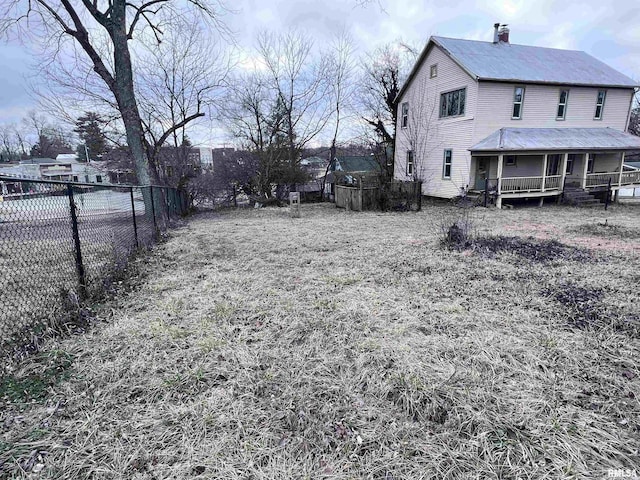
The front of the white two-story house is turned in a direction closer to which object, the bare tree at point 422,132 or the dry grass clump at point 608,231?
the dry grass clump

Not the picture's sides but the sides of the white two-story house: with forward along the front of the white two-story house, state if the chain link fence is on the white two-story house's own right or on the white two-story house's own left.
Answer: on the white two-story house's own right

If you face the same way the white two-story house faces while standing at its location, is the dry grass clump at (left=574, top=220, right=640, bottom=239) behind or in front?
in front

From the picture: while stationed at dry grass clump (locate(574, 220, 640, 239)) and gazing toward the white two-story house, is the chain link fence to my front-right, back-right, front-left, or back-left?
back-left

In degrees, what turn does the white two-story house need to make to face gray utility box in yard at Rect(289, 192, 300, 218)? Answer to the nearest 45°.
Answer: approximately 90° to its right

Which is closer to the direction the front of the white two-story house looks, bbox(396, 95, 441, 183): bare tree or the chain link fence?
the chain link fence

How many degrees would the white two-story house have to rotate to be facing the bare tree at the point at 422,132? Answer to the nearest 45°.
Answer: approximately 135° to its right

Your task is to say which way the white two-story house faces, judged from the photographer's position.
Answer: facing the viewer and to the right of the viewer
